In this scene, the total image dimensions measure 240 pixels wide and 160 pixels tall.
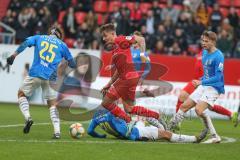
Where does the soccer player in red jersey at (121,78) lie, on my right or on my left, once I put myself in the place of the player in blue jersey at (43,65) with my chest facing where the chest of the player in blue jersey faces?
on my right

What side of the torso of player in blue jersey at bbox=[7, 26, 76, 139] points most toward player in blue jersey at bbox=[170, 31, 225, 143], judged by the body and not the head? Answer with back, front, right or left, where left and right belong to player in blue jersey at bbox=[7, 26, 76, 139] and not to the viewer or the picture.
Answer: right

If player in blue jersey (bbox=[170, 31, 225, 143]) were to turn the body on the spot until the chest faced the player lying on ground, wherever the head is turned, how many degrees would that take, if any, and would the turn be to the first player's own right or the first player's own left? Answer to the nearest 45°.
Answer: approximately 45° to the first player's own right

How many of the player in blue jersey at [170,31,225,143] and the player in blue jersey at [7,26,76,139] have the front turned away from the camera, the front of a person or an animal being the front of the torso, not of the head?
1

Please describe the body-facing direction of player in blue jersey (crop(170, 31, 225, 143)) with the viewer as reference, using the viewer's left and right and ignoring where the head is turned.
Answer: facing the viewer and to the left of the viewer

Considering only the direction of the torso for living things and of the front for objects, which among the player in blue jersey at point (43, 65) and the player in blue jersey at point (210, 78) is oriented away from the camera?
the player in blue jersey at point (43, 65)

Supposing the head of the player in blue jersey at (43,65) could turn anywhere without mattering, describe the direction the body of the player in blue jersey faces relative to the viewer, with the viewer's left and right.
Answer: facing away from the viewer

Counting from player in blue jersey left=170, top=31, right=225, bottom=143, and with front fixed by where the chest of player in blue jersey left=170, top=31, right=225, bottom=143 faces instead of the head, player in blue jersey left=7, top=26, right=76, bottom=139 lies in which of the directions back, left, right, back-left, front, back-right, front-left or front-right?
front-right

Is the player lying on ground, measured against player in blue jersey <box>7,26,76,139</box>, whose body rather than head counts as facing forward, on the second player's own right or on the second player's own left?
on the second player's own right
